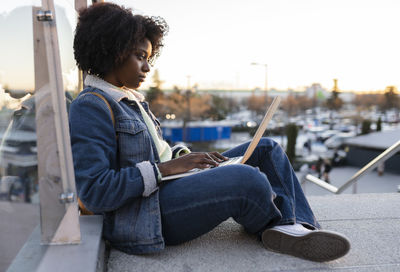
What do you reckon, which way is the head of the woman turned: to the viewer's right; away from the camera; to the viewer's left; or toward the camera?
to the viewer's right

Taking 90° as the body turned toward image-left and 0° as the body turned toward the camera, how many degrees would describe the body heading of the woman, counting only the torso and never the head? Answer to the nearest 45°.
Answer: approximately 270°
